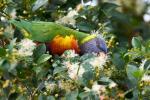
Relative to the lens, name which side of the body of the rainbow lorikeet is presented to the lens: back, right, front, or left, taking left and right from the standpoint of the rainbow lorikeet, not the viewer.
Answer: right
